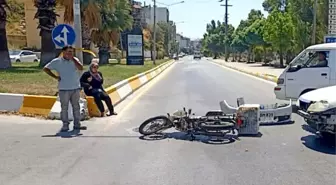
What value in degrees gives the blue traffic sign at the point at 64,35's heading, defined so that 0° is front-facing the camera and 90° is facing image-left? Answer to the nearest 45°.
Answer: approximately 0°

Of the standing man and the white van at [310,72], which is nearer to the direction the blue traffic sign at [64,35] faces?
the standing man

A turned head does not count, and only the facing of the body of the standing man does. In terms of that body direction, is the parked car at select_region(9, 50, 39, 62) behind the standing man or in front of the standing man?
behind

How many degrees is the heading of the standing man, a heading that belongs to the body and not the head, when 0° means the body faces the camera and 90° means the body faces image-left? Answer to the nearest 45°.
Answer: approximately 315°

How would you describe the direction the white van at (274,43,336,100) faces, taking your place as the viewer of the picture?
facing to the left of the viewer

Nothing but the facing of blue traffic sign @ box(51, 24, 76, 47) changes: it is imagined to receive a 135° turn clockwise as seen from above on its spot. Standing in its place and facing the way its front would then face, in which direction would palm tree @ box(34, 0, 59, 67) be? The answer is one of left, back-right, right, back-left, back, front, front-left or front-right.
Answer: front-right

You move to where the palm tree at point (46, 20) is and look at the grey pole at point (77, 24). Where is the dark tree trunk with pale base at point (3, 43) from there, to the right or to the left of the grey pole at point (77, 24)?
right
